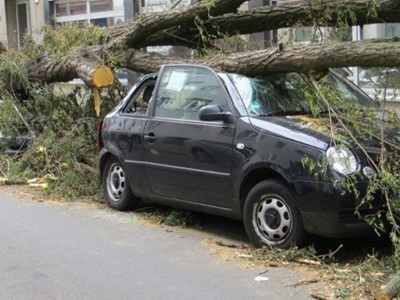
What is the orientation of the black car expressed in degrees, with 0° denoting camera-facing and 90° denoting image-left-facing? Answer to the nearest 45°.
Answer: approximately 315°
